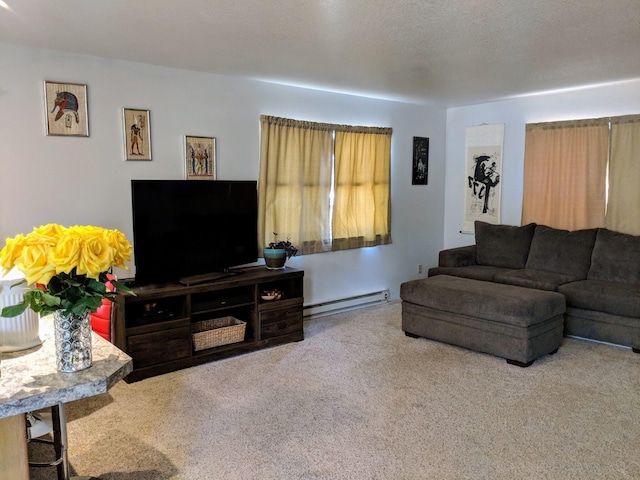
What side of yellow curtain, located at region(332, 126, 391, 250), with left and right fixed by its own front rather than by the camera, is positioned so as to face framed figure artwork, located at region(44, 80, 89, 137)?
right

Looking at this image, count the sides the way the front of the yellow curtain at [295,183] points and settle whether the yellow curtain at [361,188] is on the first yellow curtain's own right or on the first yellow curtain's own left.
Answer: on the first yellow curtain's own left

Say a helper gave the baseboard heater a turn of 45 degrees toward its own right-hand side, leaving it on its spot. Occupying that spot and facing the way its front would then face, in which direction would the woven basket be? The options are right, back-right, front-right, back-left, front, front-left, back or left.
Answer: front-right

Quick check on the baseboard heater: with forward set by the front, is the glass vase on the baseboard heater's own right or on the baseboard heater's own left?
on the baseboard heater's own right

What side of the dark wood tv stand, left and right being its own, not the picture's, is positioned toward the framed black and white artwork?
left

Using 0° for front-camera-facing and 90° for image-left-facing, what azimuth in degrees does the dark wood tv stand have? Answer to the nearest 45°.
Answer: approximately 315°

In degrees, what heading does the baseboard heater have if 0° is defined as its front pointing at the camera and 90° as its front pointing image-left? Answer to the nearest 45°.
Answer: approximately 315°

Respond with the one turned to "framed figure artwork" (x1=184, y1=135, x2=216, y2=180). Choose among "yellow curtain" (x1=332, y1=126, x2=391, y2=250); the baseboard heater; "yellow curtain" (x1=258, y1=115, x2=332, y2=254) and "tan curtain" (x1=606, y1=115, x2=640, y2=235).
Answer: "tan curtain" (x1=606, y1=115, x2=640, y2=235)

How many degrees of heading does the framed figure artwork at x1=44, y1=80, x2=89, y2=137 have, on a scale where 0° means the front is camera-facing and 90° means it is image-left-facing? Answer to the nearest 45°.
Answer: approximately 0°

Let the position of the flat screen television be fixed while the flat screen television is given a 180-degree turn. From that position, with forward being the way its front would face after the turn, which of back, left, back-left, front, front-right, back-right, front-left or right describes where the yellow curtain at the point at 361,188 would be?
right

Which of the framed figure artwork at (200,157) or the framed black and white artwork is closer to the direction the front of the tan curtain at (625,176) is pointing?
the framed figure artwork

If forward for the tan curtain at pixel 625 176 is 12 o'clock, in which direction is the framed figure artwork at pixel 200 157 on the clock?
The framed figure artwork is roughly at 12 o'clock from the tan curtain.
